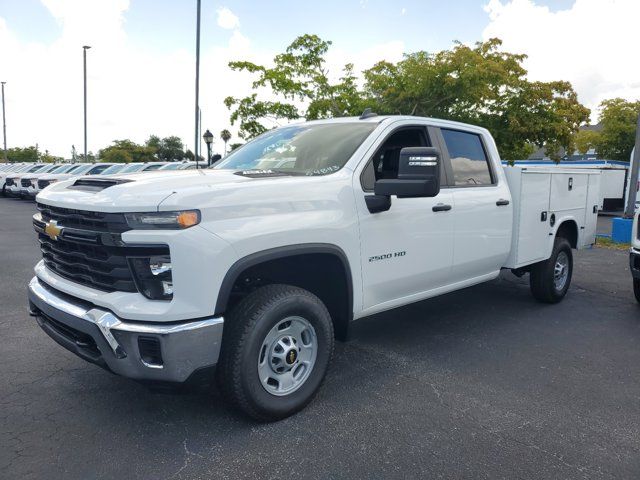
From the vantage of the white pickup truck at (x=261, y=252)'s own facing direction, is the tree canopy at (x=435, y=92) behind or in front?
behind

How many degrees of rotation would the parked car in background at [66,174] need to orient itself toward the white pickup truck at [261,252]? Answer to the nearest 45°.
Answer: approximately 45° to its left

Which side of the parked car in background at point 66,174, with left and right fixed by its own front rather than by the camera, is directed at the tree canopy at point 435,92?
left

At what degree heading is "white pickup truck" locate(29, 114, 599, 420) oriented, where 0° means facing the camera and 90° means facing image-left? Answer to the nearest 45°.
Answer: approximately 45°

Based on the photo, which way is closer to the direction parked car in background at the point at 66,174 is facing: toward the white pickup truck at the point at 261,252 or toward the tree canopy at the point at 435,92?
the white pickup truck
